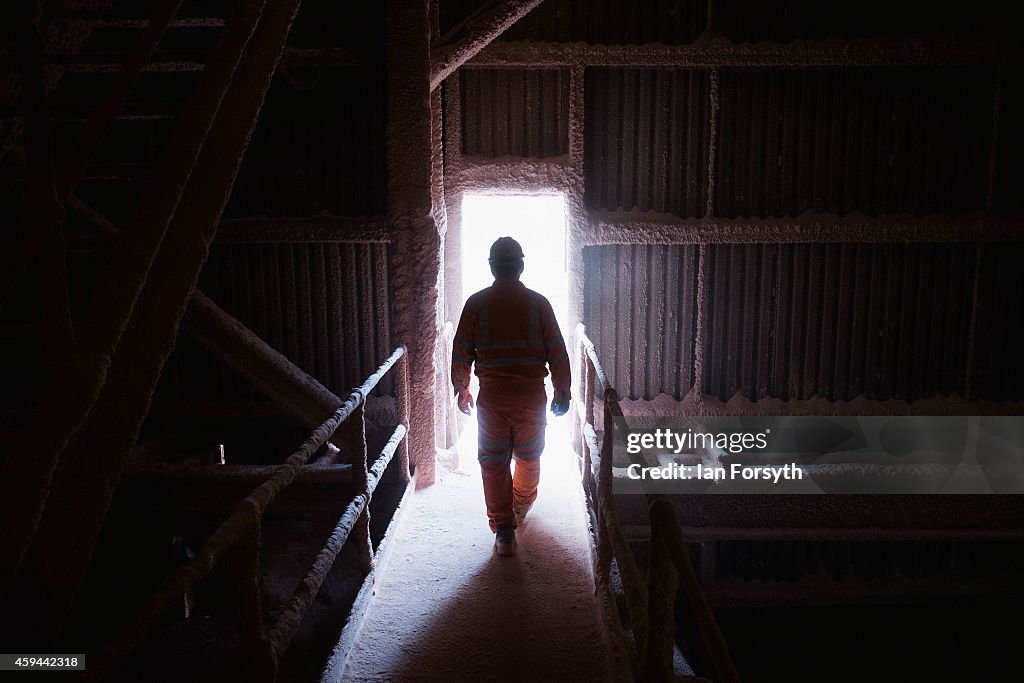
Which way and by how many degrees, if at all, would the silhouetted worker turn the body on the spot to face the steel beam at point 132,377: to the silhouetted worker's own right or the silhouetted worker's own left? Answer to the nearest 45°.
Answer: approximately 135° to the silhouetted worker's own left

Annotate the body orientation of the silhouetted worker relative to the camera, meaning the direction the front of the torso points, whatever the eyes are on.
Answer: away from the camera

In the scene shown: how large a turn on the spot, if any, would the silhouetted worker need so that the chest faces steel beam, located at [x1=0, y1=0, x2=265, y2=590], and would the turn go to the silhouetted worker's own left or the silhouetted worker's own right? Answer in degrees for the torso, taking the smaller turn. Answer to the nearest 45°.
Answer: approximately 135° to the silhouetted worker's own left
